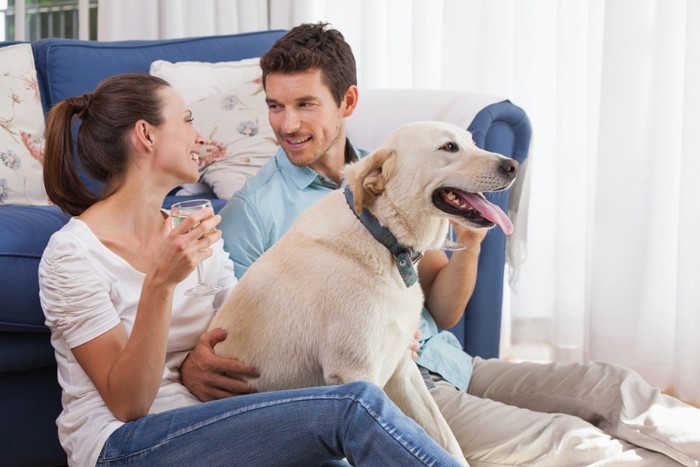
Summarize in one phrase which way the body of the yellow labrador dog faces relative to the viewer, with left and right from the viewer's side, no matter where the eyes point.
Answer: facing to the right of the viewer

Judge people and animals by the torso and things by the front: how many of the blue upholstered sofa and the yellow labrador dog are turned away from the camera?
0

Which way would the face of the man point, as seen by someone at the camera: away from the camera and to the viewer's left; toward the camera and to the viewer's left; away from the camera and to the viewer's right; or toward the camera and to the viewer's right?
toward the camera and to the viewer's left

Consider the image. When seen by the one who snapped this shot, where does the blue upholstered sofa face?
facing the viewer and to the right of the viewer

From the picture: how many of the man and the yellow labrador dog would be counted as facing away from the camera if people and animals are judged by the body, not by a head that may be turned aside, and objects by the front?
0

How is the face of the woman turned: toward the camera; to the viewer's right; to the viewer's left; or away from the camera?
to the viewer's right

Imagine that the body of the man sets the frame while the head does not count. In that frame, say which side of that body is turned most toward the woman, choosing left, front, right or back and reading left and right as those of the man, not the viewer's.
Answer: right
